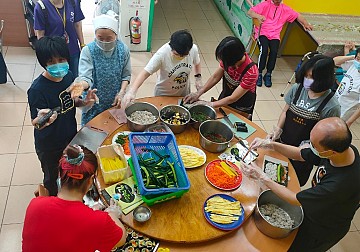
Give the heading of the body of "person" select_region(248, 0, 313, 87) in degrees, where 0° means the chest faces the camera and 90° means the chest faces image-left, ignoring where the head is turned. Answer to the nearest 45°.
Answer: approximately 0°

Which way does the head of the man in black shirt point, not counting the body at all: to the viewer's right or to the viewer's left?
to the viewer's left

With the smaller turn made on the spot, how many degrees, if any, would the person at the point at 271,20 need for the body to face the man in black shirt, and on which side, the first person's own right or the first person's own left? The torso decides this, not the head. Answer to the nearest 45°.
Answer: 0° — they already face them

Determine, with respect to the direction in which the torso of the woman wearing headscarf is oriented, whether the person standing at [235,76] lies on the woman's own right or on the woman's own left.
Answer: on the woman's own left

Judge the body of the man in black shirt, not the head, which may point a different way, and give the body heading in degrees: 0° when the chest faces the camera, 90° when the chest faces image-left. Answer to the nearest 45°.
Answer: approximately 90°

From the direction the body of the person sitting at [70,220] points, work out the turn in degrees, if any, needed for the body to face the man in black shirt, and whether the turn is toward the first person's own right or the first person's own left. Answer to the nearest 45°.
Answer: approximately 45° to the first person's own right

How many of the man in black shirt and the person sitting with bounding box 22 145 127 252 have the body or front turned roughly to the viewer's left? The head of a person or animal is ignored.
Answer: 1
